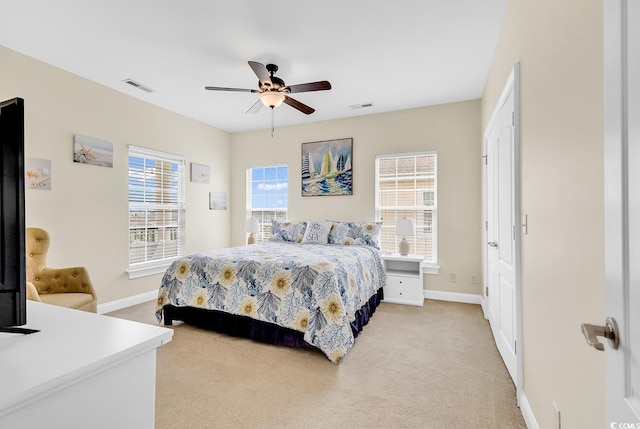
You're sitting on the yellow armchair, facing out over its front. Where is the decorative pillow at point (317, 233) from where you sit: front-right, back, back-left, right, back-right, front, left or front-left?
front-left

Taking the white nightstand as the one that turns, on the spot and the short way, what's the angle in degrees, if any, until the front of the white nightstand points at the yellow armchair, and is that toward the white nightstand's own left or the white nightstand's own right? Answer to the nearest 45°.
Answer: approximately 45° to the white nightstand's own right

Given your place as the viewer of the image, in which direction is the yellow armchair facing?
facing the viewer and to the right of the viewer

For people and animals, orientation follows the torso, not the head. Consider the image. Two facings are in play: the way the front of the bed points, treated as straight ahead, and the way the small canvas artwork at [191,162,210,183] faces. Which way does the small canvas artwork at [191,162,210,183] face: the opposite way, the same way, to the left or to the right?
to the left

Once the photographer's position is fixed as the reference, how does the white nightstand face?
facing the viewer

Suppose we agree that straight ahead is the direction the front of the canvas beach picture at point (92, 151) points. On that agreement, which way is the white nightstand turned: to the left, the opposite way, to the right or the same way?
to the right

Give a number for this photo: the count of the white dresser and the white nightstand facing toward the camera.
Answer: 1

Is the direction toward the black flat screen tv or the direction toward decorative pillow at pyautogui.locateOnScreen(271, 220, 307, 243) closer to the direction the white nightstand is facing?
the black flat screen tv

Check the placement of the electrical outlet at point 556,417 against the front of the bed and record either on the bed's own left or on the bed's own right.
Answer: on the bed's own left

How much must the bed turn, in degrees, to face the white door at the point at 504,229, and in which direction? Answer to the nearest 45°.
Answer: approximately 135° to its left

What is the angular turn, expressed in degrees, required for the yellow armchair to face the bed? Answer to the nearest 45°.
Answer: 0° — it already faces it

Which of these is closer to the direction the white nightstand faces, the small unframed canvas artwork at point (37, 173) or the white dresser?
the white dresser

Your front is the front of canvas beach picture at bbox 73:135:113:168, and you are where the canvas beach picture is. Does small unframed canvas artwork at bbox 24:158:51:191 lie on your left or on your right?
on your right

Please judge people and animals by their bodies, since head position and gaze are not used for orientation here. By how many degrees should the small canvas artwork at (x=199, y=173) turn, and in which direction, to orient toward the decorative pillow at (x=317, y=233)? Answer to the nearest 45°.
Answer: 0° — it already faces it

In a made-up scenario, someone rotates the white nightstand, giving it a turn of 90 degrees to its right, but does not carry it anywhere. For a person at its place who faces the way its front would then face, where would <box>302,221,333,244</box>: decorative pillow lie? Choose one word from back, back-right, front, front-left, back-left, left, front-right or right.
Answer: front

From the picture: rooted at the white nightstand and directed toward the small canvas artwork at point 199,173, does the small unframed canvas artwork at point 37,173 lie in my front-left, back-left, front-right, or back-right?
front-left

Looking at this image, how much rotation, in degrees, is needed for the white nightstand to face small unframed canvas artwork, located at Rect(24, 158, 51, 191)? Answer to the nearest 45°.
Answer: approximately 45° to its right

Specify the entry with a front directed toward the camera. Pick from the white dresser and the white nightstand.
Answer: the white nightstand

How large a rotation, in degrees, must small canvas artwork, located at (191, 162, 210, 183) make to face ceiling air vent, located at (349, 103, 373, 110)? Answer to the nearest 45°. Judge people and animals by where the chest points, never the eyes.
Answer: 0° — it already faces it
